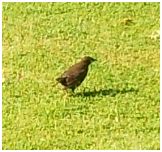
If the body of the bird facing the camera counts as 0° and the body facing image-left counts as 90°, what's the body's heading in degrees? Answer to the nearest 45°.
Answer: approximately 270°
